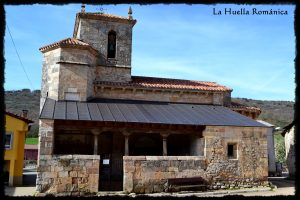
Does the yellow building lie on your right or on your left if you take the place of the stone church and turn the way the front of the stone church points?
on your right

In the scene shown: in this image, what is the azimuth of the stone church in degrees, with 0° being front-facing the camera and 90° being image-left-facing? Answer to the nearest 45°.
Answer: approximately 0°
